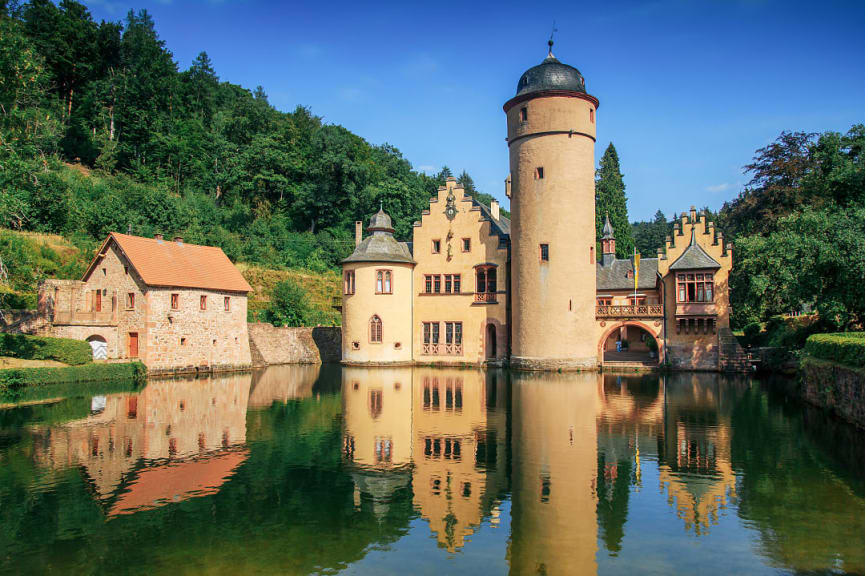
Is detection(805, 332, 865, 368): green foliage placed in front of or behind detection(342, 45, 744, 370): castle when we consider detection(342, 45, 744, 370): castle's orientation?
in front

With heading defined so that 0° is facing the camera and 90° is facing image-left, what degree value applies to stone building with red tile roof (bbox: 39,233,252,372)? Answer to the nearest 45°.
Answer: approximately 45°

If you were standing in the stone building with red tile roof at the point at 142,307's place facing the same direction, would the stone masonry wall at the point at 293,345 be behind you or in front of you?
behind

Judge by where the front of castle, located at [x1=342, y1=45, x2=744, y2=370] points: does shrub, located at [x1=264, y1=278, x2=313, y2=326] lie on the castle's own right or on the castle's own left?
on the castle's own right

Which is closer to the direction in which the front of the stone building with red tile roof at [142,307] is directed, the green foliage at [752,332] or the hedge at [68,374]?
the hedge

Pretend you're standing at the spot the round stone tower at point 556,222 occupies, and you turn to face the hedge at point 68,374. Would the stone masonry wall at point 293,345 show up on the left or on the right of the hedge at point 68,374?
right

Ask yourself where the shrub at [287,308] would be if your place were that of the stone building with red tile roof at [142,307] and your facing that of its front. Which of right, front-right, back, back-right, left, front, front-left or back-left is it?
back

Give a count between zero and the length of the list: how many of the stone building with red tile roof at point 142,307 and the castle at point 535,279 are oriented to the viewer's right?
0

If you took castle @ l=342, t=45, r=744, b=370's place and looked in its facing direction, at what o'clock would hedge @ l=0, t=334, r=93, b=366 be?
The hedge is roughly at 2 o'clock from the castle.

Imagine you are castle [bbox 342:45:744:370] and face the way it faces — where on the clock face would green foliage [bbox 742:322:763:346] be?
The green foliage is roughly at 8 o'clock from the castle.

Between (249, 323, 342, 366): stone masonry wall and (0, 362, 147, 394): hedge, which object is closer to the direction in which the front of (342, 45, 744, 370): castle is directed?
the hedge

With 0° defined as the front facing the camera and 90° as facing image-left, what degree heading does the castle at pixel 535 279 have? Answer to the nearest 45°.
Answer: approximately 0°

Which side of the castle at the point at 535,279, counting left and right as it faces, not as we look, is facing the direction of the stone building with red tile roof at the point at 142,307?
right
